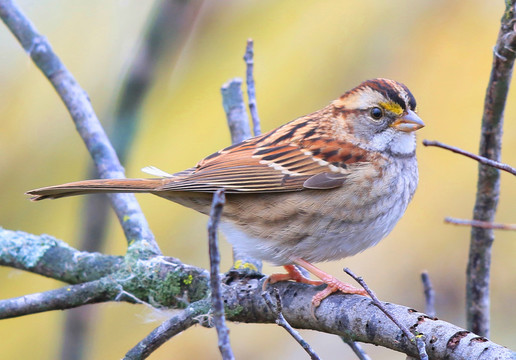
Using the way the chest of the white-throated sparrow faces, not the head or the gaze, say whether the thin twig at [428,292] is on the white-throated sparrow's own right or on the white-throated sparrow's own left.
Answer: on the white-throated sparrow's own left

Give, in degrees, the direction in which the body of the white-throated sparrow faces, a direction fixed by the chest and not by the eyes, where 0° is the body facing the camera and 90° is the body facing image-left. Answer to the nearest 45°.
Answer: approximately 270°

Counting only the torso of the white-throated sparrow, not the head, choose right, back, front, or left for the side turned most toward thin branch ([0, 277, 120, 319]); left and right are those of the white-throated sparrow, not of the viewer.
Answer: back

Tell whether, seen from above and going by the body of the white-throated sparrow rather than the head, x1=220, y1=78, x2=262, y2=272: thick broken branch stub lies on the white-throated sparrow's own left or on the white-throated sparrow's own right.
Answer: on the white-throated sparrow's own left

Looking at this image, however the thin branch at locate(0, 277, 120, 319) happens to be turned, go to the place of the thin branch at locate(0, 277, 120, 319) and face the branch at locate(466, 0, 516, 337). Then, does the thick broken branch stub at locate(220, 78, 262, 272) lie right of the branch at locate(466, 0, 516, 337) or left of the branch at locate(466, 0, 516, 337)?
left

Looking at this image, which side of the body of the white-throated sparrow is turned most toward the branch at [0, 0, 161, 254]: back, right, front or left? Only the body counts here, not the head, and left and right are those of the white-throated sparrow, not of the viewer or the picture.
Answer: back

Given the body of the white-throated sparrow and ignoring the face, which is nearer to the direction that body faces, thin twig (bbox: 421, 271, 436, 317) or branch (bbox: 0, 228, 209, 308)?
the thin twig
